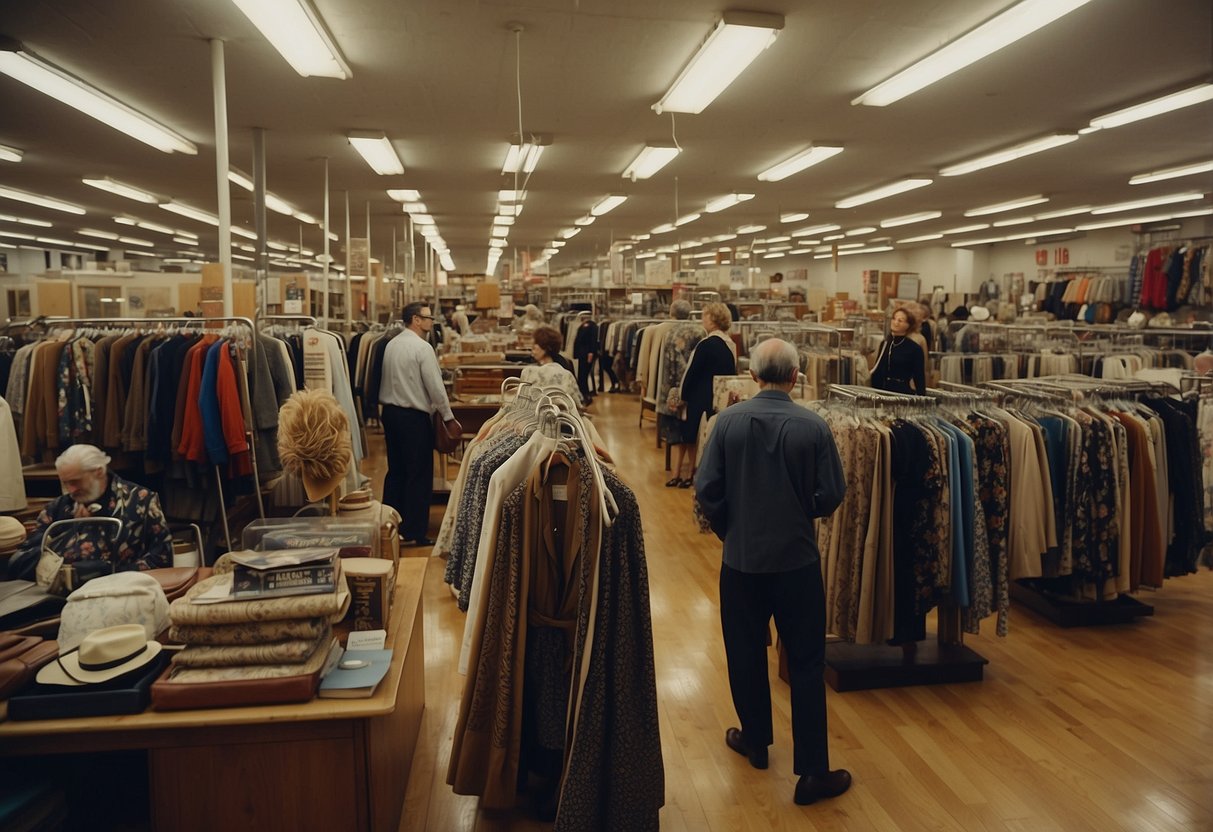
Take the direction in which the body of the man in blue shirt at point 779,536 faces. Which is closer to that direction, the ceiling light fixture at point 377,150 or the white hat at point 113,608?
the ceiling light fixture

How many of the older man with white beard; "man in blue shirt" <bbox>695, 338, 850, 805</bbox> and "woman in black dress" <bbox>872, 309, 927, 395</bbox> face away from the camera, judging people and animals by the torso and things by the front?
1

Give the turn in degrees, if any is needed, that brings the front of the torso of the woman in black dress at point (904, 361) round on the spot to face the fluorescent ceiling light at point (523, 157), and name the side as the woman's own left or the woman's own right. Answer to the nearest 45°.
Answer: approximately 90° to the woman's own right

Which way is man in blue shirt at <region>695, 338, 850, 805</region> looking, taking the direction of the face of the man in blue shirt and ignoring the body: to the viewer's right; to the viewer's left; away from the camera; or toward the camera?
away from the camera

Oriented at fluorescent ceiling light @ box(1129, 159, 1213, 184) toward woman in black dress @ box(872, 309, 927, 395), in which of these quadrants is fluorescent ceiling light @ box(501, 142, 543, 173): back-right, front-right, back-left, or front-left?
front-right

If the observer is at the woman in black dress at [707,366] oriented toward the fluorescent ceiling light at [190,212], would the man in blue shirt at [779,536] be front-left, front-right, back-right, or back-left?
back-left

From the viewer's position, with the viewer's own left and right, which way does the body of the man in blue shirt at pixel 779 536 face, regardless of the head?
facing away from the viewer

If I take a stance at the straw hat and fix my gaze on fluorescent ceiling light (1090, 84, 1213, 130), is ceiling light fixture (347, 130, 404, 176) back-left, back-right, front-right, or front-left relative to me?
front-left

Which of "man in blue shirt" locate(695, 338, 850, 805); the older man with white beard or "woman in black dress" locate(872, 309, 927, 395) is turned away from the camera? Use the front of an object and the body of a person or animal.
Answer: the man in blue shirt

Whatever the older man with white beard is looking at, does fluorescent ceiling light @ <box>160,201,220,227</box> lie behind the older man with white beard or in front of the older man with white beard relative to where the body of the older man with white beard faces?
behind

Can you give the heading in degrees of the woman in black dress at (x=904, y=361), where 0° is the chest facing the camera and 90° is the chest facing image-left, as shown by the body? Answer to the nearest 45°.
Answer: approximately 45°

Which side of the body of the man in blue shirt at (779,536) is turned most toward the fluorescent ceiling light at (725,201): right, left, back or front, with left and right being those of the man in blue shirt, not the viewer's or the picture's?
front

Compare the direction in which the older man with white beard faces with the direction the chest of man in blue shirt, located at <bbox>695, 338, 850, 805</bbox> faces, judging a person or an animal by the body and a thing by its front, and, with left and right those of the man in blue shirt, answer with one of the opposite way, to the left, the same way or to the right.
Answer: the opposite way

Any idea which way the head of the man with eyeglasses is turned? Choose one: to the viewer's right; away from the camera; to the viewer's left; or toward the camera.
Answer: to the viewer's right

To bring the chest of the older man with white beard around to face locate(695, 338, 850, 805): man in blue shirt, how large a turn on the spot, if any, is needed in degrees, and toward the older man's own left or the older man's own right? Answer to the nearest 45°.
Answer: approximately 90° to the older man's own left

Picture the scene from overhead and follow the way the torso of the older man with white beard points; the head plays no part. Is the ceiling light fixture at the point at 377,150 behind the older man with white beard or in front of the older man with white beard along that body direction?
behind

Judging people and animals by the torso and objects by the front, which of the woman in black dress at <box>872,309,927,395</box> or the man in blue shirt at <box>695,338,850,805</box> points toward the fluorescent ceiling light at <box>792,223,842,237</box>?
the man in blue shirt
